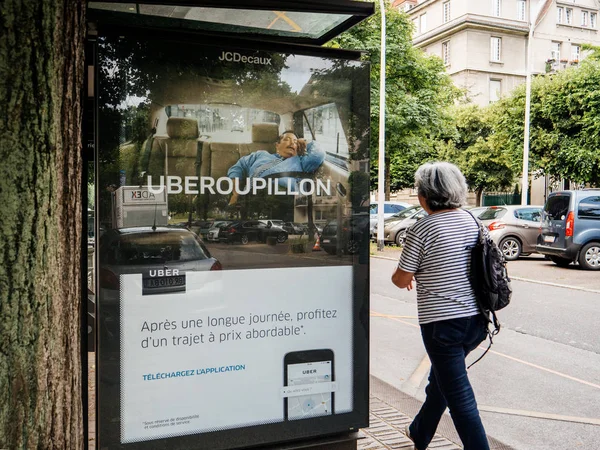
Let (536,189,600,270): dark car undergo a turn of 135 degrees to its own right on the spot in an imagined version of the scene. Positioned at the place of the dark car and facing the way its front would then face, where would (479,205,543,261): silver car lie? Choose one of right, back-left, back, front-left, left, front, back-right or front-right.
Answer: back-right

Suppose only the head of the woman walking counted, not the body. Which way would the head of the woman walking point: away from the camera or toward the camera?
away from the camera

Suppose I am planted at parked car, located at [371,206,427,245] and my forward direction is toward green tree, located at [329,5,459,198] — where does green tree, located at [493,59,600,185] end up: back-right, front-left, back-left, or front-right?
front-right

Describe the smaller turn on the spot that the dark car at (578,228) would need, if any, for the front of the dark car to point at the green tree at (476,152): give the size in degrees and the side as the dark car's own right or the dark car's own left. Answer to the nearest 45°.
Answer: approximately 45° to the dark car's own left

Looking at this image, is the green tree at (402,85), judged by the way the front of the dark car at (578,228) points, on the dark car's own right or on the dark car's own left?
on the dark car's own left

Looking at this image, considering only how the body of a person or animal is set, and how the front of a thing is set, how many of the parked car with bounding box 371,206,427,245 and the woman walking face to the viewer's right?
0

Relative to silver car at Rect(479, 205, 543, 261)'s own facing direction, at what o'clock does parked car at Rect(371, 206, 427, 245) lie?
The parked car is roughly at 9 o'clock from the silver car.

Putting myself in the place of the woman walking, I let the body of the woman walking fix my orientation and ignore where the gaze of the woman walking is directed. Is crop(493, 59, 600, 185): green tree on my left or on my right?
on my right

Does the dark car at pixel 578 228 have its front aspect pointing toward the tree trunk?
no

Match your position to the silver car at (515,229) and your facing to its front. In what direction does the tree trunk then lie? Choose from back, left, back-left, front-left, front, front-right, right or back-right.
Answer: back-right

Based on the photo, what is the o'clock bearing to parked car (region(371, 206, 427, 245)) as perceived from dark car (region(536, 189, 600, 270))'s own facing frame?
The parked car is roughly at 9 o'clock from the dark car.

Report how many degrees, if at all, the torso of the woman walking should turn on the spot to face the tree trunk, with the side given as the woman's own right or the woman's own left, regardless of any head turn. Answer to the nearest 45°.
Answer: approximately 90° to the woman's own left

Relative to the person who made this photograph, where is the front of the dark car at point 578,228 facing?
facing away from the viewer and to the right of the viewer

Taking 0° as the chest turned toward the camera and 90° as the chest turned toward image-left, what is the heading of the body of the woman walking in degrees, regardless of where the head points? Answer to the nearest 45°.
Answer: approximately 135°
